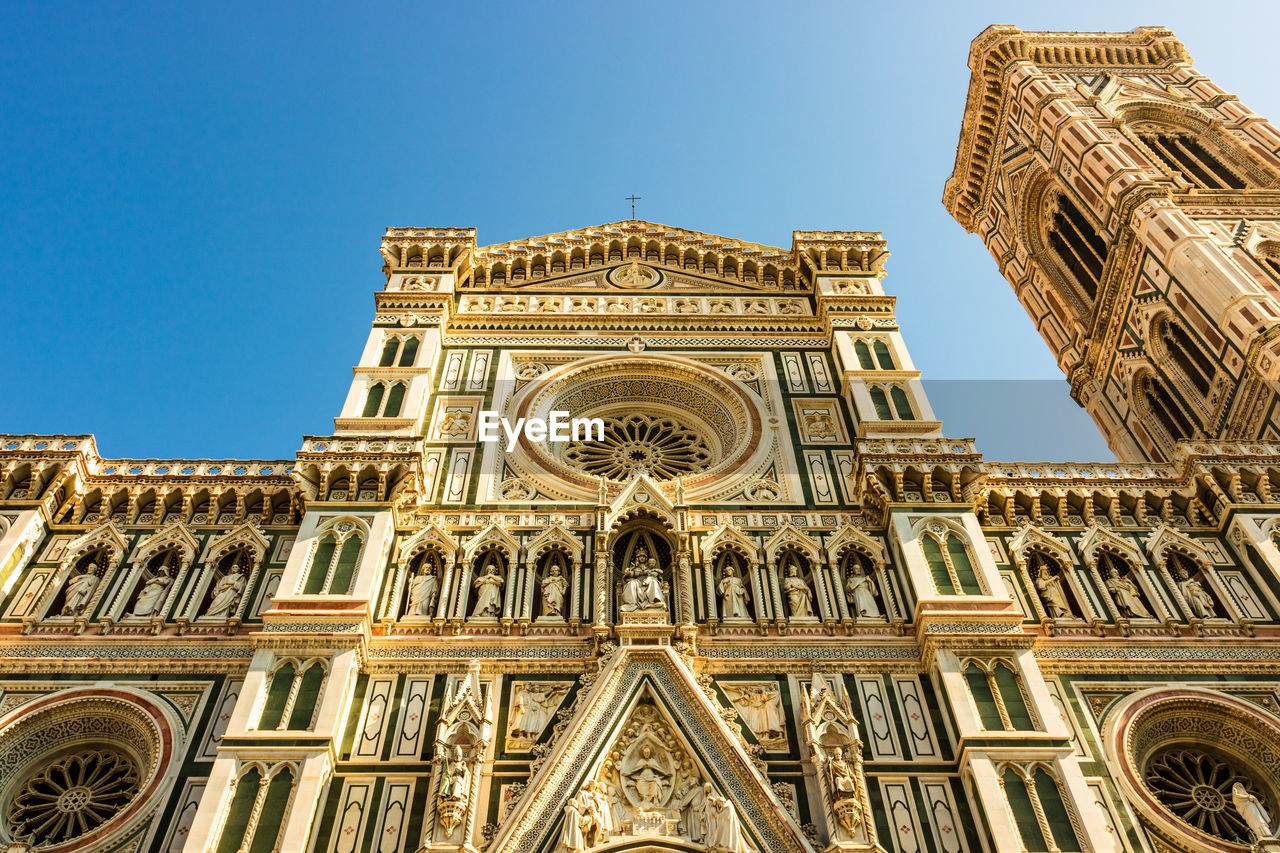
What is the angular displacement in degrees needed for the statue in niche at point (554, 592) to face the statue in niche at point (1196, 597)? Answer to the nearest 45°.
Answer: approximately 90° to its left

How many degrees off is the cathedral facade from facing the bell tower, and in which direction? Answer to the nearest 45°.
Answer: approximately 90° to its left

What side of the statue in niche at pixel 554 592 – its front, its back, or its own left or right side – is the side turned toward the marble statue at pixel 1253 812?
left

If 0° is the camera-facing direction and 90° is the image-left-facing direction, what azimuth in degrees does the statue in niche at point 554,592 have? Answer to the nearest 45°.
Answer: approximately 0°

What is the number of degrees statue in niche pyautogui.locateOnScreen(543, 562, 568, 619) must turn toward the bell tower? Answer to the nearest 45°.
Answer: approximately 90° to its left

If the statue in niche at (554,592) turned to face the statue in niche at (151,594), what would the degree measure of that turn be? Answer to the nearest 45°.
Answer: approximately 90° to its right
